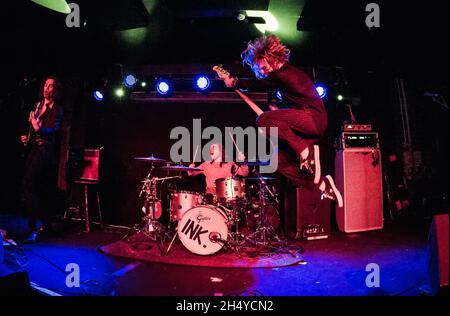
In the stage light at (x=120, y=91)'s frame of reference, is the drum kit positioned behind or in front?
in front

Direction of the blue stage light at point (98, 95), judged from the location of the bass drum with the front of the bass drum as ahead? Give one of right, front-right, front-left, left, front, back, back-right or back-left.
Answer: back-right

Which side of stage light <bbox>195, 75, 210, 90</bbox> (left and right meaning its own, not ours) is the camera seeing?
front

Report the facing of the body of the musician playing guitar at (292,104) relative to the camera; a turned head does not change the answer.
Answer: to the viewer's left

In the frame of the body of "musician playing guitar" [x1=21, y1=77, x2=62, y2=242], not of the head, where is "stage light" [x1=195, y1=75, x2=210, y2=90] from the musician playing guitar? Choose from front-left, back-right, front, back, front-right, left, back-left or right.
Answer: back-left

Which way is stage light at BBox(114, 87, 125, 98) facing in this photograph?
toward the camera

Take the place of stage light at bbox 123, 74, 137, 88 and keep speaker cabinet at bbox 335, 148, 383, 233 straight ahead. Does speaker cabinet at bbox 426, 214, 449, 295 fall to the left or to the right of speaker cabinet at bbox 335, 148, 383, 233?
right

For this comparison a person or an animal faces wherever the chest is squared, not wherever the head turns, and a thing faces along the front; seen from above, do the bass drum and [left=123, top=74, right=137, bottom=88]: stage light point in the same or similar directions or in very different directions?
same or similar directions

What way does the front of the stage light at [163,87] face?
toward the camera

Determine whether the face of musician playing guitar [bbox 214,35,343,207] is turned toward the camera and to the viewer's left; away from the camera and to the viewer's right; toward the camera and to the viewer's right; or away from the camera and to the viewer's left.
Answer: toward the camera and to the viewer's left

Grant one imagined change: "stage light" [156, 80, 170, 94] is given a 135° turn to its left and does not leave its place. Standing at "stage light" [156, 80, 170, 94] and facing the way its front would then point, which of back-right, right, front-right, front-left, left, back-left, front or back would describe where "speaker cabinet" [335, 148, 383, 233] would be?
front-right

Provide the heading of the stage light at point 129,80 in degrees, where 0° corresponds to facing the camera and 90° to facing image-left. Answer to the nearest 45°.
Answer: approximately 0°
